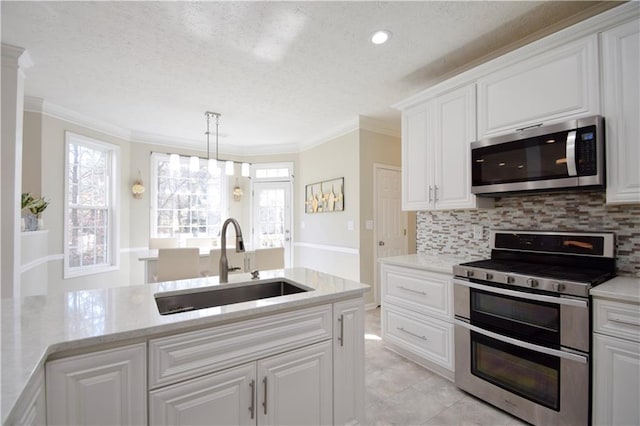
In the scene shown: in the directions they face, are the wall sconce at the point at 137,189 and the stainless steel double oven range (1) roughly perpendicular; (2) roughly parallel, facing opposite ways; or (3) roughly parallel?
roughly perpendicular

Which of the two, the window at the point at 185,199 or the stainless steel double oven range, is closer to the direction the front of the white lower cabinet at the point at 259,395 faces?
the stainless steel double oven range

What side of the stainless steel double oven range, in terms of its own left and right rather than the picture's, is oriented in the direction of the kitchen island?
front

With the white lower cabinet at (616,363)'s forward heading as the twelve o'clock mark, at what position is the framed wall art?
The framed wall art is roughly at 2 o'clock from the white lower cabinet.

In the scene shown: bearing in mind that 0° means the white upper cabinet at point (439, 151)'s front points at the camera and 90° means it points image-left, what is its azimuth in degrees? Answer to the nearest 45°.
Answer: approximately 45°

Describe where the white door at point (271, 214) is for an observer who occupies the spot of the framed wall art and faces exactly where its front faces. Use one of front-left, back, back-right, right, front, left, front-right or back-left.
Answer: right

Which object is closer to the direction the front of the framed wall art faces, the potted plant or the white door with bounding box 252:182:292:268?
the potted plant

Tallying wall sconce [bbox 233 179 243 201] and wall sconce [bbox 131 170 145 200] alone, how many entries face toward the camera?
2

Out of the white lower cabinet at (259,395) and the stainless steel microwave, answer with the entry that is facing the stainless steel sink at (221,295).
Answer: the stainless steel microwave

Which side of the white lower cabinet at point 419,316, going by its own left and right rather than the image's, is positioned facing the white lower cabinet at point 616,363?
left

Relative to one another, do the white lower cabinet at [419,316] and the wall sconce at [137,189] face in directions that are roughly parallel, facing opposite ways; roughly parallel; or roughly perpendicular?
roughly perpendicular

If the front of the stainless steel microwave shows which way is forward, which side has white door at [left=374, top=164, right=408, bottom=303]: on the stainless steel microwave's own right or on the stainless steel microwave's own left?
on the stainless steel microwave's own right
